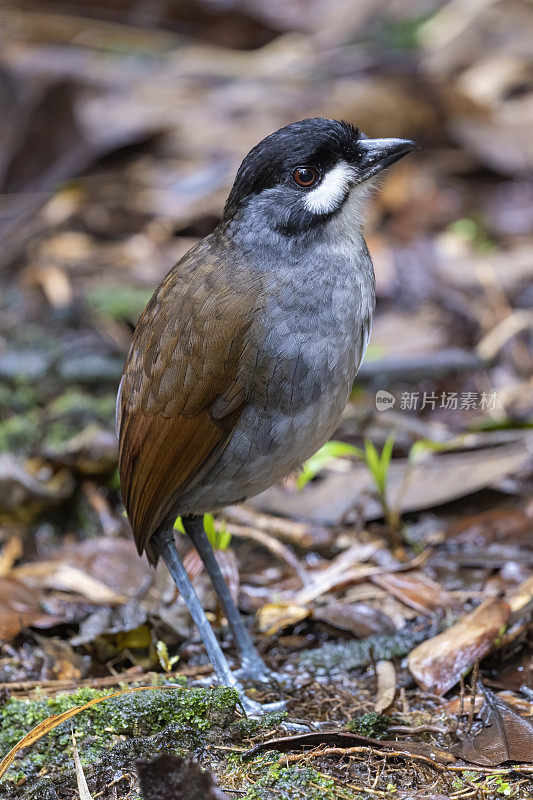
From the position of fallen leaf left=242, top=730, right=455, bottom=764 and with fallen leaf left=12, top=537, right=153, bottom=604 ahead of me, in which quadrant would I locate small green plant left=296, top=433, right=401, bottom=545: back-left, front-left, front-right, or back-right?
front-right

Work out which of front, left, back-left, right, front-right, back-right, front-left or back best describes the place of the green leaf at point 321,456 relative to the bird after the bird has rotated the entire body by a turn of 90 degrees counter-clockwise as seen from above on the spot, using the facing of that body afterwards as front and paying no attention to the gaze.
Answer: front

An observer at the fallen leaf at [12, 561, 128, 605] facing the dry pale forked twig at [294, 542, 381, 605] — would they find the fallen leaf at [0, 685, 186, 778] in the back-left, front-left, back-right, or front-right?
front-right

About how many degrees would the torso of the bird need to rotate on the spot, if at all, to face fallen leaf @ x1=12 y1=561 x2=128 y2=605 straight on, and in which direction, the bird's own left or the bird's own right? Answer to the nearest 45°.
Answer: approximately 135° to the bird's own left

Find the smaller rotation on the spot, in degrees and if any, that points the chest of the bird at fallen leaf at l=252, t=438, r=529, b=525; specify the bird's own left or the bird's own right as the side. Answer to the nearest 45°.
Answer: approximately 90° to the bird's own left

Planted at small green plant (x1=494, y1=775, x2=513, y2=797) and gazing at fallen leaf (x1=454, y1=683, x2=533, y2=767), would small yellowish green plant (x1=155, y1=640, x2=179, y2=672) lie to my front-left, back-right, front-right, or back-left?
front-left

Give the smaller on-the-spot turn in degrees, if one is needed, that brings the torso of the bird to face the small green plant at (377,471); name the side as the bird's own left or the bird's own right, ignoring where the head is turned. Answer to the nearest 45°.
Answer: approximately 90° to the bird's own left

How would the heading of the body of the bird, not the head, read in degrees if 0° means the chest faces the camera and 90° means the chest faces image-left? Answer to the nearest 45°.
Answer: approximately 270°

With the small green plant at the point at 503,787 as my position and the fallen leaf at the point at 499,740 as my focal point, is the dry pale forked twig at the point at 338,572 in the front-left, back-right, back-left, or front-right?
front-left
